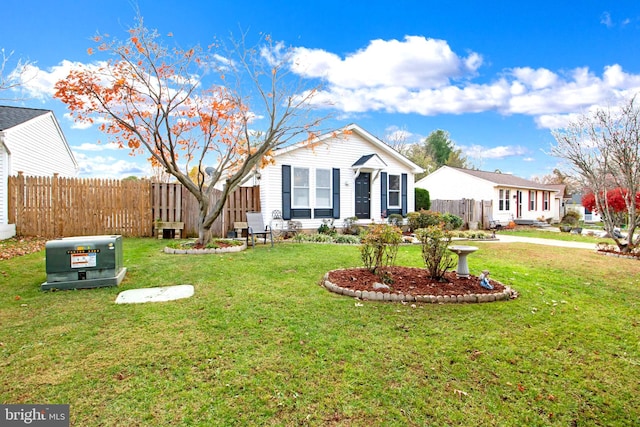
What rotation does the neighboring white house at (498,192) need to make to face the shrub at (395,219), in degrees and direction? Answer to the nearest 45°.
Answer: approximately 45° to its right

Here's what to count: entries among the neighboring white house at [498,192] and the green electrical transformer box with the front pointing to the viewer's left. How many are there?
0

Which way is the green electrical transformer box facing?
toward the camera

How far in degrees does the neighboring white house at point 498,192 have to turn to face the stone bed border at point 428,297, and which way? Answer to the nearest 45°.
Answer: approximately 45° to its right

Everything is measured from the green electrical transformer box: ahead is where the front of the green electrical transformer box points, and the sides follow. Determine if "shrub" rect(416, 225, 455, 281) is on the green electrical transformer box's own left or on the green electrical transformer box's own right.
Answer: on the green electrical transformer box's own left

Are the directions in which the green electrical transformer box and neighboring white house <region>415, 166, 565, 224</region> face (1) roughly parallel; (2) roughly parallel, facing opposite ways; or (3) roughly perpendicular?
roughly parallel

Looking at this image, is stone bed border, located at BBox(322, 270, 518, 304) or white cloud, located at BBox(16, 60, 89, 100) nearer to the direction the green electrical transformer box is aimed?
the stone bed border

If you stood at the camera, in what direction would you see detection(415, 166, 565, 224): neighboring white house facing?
facing the viewer and to the right of the viewer

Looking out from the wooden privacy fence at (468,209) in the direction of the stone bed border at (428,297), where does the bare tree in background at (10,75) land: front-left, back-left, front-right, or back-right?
front-right

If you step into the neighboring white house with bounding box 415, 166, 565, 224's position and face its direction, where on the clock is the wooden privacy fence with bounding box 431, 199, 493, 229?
The wooden privacy fence is roughly at 2 o'clock from the neighboring white house.

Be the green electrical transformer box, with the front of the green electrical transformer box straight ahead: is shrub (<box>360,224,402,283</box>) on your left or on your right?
on your left
